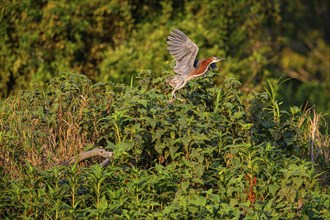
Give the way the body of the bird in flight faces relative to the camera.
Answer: to the viewer's right

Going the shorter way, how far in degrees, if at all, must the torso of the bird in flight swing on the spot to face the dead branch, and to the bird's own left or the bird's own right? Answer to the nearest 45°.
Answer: approximately 135° to the bird's own right
